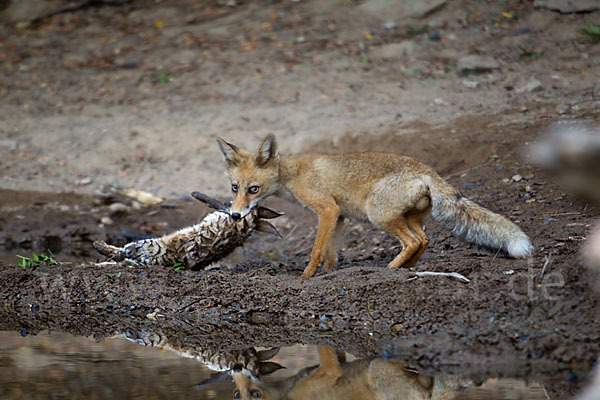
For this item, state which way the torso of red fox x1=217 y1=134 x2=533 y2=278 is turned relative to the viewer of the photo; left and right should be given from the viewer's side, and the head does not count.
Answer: facing to the left of the viewer

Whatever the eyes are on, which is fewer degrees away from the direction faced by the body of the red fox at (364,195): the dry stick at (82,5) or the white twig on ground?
the dry stick

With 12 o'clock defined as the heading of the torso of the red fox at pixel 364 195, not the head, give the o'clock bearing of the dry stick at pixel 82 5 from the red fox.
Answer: The dry stick is roughly at 2 o'clock from the red fox.

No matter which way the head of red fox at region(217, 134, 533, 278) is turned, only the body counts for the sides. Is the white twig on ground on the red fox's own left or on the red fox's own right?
on the red fox's own left

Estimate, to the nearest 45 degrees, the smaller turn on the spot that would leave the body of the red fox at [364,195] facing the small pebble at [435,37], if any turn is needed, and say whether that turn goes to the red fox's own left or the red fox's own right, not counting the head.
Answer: approximately 90° to the red fox's own right

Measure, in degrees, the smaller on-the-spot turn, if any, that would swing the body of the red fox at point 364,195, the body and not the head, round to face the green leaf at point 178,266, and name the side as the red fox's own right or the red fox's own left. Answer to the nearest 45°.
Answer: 0° — it already faces it

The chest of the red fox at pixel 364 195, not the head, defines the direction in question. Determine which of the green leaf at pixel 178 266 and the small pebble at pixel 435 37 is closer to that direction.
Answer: the green leaf

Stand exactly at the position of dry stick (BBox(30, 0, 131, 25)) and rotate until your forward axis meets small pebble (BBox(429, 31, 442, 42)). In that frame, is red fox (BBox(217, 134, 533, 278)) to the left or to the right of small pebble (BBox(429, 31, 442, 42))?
right

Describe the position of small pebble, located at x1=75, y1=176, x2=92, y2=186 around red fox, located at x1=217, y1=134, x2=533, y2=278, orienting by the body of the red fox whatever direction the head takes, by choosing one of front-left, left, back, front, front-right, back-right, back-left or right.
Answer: front-right
